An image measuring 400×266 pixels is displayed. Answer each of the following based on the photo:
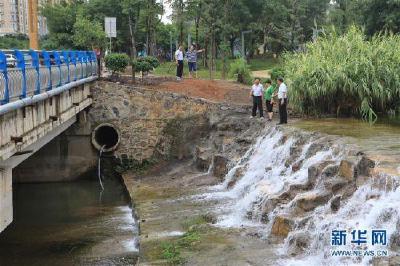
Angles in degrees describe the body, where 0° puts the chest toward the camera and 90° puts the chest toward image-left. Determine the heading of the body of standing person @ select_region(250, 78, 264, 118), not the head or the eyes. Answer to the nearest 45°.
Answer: approximately 0°

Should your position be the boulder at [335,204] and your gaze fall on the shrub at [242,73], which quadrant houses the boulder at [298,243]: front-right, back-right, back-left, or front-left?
back-left

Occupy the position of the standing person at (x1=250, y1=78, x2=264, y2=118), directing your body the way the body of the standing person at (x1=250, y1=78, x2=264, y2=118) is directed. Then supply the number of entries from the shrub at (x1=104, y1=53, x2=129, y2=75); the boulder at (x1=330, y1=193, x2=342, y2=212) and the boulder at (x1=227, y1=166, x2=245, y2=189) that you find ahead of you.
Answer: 2

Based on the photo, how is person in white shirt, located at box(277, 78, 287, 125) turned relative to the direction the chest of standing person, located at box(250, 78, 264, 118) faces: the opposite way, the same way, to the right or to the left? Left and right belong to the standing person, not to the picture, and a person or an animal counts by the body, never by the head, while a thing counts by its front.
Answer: to the right

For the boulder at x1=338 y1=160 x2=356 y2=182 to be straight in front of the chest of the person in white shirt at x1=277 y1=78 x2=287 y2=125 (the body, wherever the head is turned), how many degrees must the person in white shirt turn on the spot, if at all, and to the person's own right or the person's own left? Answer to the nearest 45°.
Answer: approximately 90° to the person's own left

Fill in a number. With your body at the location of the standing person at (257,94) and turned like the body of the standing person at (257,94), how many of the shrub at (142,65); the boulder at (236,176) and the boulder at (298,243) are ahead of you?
2

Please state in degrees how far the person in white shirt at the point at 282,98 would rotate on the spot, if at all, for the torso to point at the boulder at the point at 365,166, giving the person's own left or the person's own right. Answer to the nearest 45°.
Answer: approximately 90° to the person's own left

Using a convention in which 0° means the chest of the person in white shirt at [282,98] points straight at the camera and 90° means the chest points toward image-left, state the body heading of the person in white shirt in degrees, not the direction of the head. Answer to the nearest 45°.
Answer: approximately 90°

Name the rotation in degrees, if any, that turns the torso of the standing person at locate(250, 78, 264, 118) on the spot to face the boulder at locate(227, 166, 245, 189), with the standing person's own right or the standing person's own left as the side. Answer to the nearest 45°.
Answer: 0° — they already face it

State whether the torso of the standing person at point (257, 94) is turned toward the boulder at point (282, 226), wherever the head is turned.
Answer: yes

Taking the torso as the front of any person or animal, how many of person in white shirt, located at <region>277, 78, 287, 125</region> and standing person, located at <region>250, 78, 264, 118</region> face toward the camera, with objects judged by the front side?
1

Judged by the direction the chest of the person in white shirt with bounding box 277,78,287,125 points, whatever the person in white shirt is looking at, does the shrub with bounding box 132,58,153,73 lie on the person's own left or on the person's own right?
on the person's own right

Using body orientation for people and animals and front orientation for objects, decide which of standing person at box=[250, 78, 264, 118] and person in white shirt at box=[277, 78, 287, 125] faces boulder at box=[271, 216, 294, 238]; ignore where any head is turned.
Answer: the standing person

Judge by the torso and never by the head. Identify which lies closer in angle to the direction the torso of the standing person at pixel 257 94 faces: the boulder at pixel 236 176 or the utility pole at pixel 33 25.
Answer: the boulder
